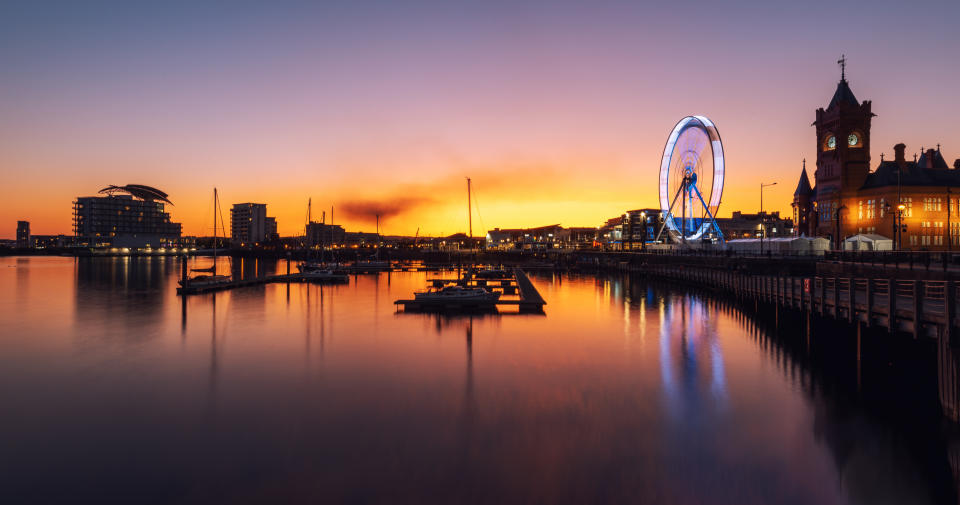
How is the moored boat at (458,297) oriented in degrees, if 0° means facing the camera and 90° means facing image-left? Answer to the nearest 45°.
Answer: approximately 90°
